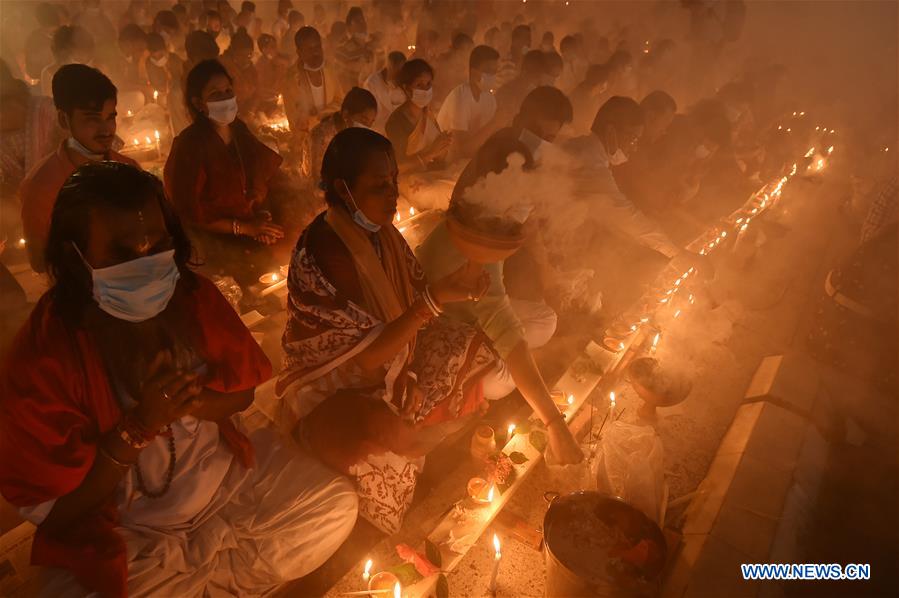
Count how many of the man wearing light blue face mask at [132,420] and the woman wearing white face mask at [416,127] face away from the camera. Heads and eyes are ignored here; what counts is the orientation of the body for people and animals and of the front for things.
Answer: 0

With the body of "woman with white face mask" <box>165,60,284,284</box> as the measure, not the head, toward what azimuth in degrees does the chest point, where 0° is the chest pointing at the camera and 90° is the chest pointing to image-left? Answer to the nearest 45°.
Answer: approximately 315°

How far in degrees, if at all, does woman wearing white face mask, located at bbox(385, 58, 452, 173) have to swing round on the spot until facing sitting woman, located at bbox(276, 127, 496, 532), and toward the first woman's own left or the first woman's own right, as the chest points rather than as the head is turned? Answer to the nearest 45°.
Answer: approximately 45° to the first woman's own right

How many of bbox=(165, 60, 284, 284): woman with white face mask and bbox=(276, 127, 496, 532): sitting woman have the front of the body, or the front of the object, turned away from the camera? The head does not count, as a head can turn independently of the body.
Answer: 0

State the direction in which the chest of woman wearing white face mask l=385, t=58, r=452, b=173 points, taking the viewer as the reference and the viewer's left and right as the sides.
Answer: facing the viewer and to the right of the viewer

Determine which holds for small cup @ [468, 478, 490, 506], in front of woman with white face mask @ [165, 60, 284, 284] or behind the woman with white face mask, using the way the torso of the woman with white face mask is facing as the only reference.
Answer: in front

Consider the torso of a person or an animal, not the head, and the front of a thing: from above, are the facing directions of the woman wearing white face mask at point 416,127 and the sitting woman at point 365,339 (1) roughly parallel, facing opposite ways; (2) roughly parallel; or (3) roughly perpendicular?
roughly parallel
